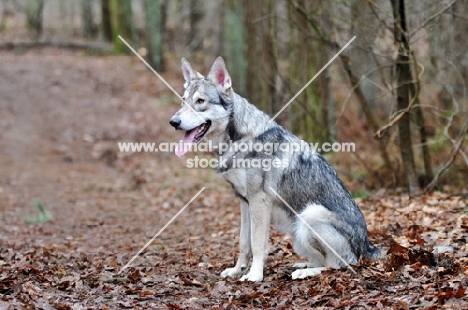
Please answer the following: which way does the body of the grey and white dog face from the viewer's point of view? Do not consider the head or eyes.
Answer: to the viewer's left
